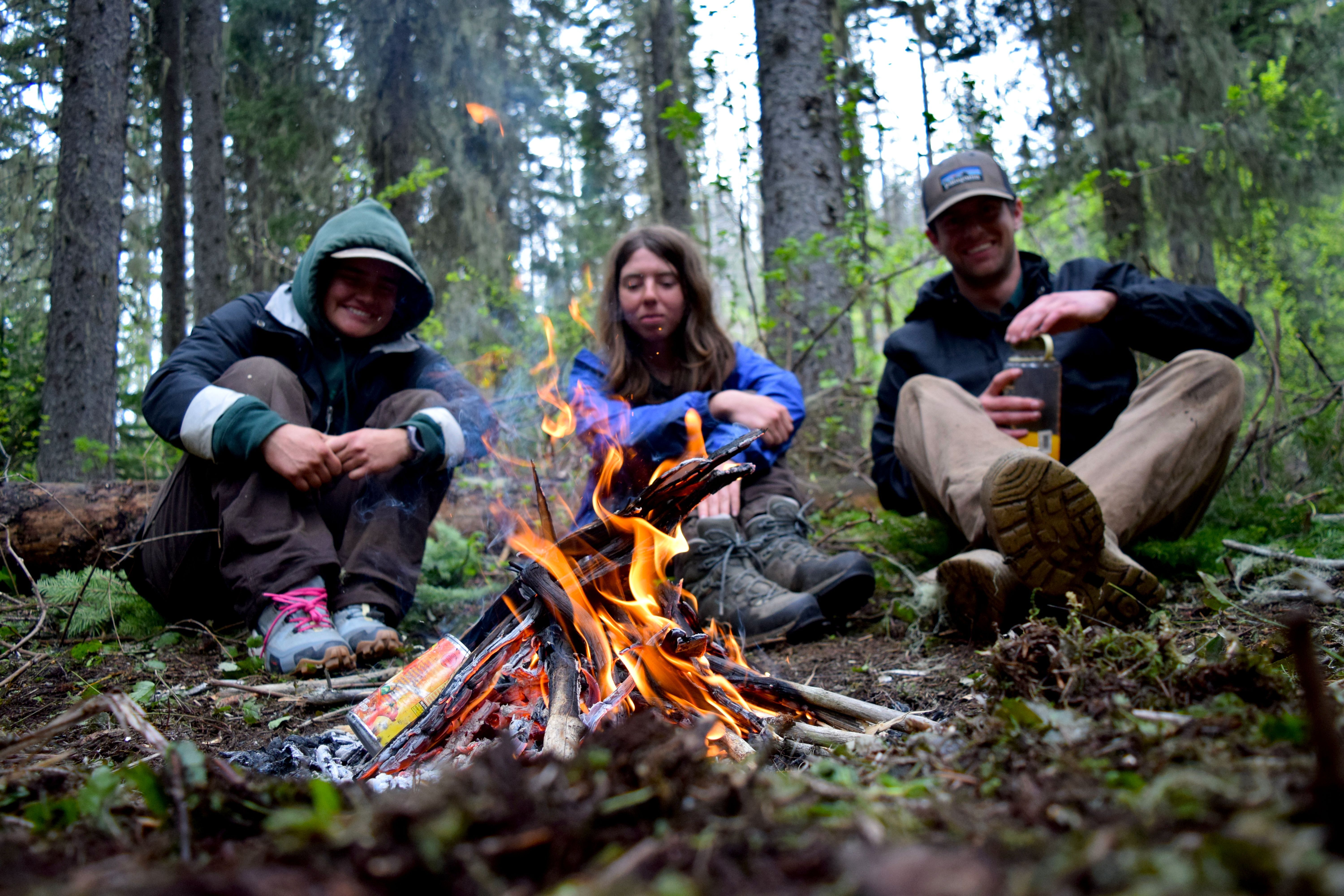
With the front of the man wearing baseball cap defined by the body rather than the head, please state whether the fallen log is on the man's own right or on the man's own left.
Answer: on the man's own right

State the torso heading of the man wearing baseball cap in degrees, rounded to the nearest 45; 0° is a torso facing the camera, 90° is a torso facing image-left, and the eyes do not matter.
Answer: approximately 0°

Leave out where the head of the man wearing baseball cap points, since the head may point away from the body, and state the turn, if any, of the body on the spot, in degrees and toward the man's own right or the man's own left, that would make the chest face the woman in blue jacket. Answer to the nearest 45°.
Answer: approximately 90° to the man's own right

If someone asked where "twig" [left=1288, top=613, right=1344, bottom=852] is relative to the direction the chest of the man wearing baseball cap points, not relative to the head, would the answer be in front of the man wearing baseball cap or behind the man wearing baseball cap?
in front

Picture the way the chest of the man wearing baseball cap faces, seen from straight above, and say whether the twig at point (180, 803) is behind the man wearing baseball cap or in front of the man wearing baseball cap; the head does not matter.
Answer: in front

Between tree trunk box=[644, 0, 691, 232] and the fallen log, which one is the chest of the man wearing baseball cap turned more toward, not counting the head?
the fallen log

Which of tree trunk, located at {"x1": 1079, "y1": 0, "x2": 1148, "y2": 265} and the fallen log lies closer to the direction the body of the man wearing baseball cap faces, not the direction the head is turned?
the fallen log

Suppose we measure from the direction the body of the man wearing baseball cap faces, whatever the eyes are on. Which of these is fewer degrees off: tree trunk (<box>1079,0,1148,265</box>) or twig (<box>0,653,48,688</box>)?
the twig

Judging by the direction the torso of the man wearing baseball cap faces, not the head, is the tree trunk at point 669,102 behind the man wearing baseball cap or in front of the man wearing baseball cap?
behind
